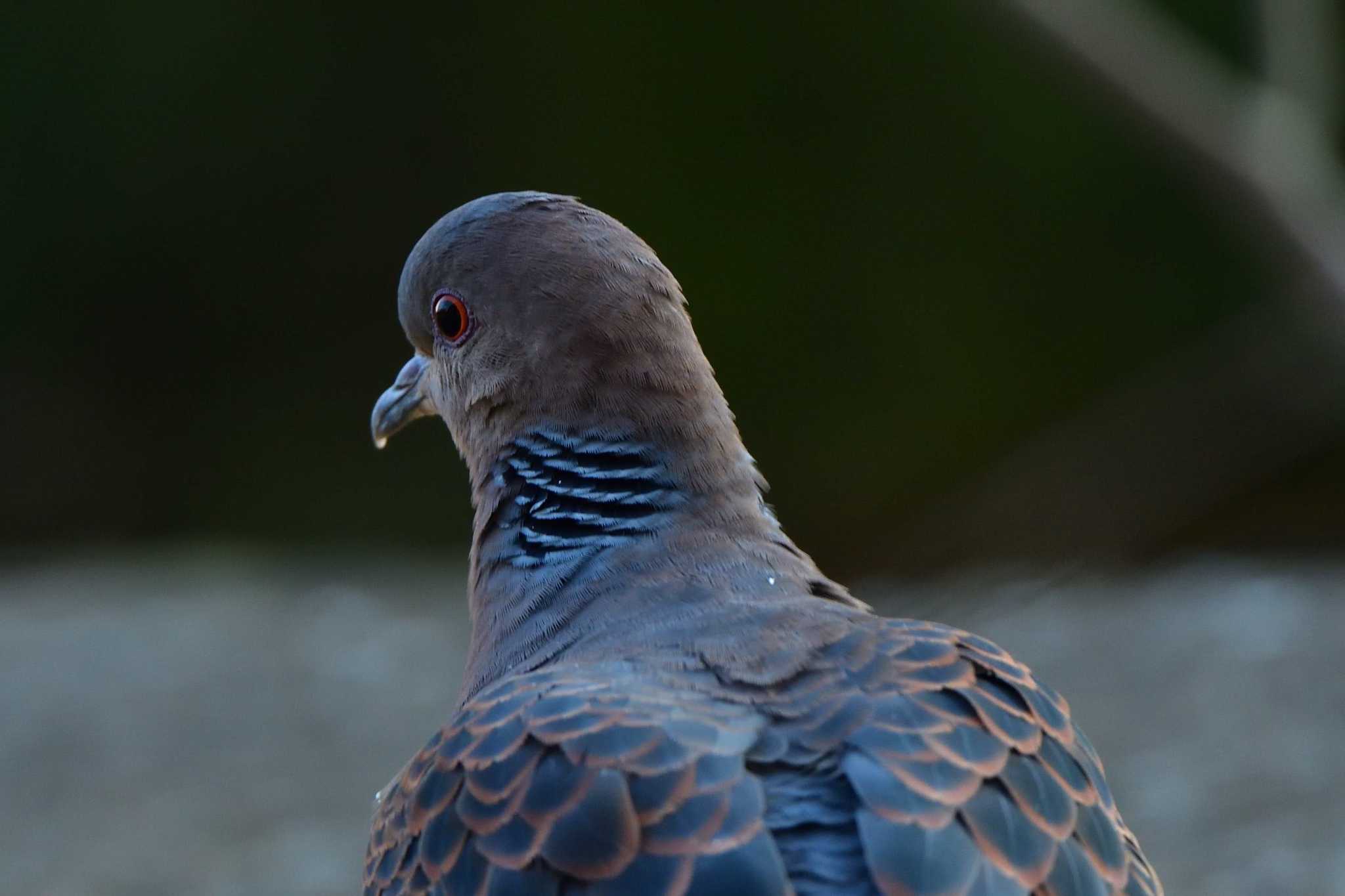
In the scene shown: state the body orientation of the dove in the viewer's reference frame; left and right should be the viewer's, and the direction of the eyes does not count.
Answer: facing away from the viewer and to the left of the viewer
